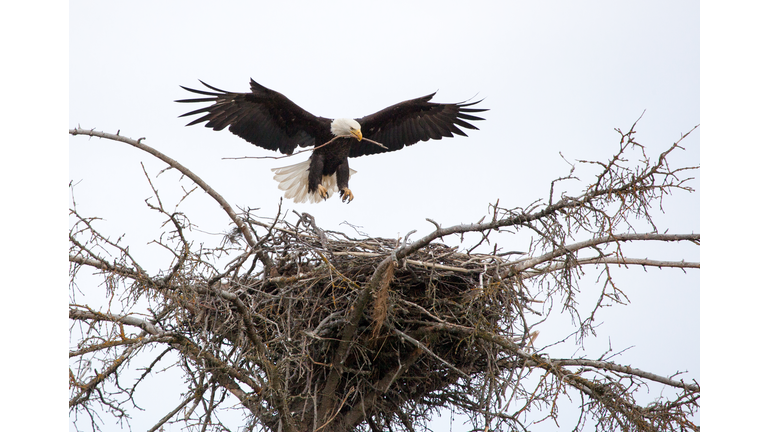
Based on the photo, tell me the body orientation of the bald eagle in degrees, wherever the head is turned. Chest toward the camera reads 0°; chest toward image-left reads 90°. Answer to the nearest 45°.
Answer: approximately 315°
